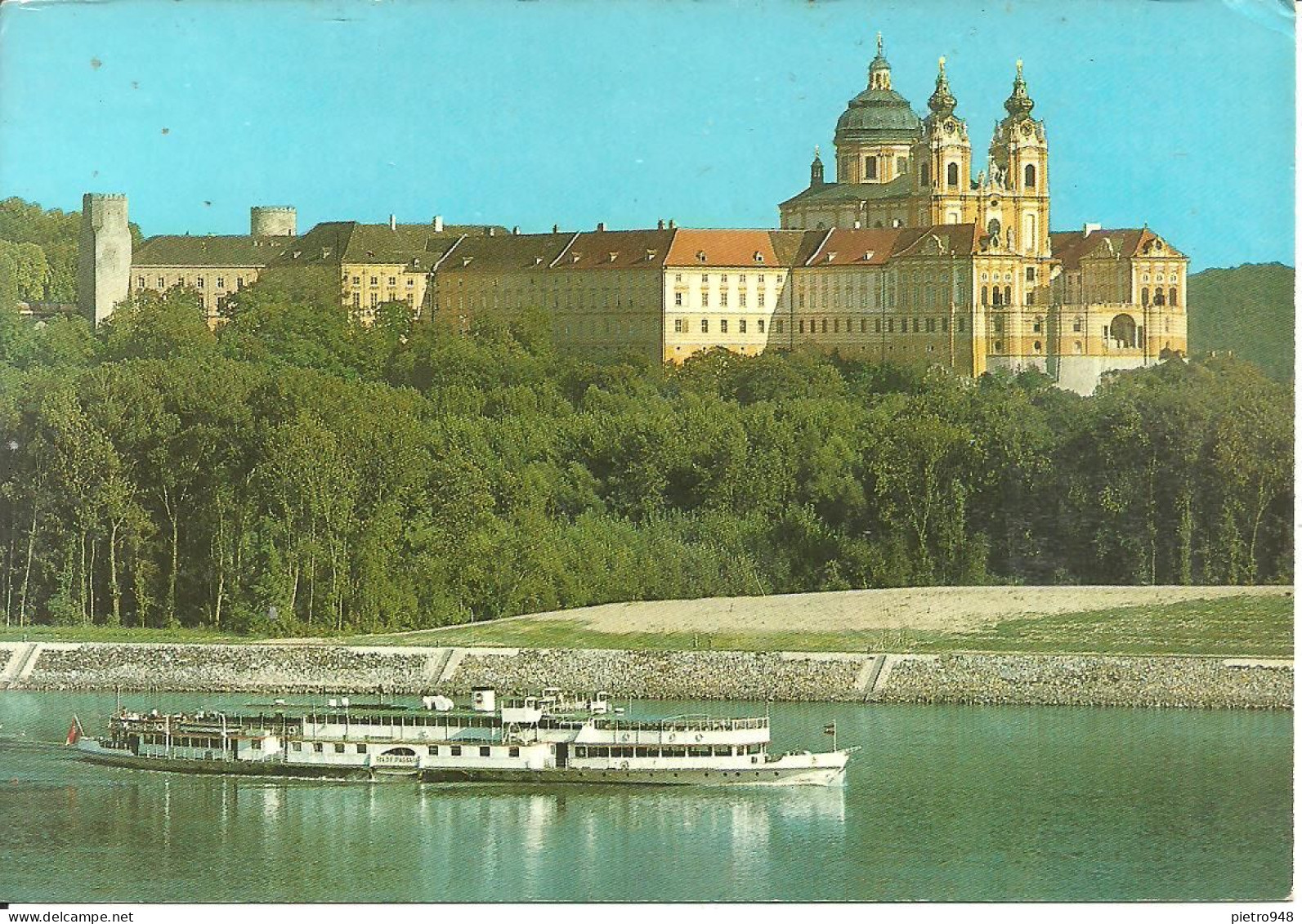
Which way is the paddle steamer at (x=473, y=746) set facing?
to the viewer's right
